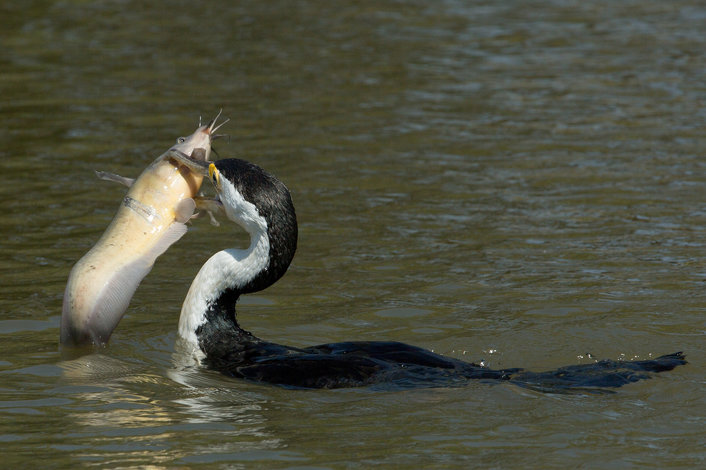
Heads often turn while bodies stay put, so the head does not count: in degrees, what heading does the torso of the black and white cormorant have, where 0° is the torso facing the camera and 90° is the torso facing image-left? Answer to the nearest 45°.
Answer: approximately 90°
